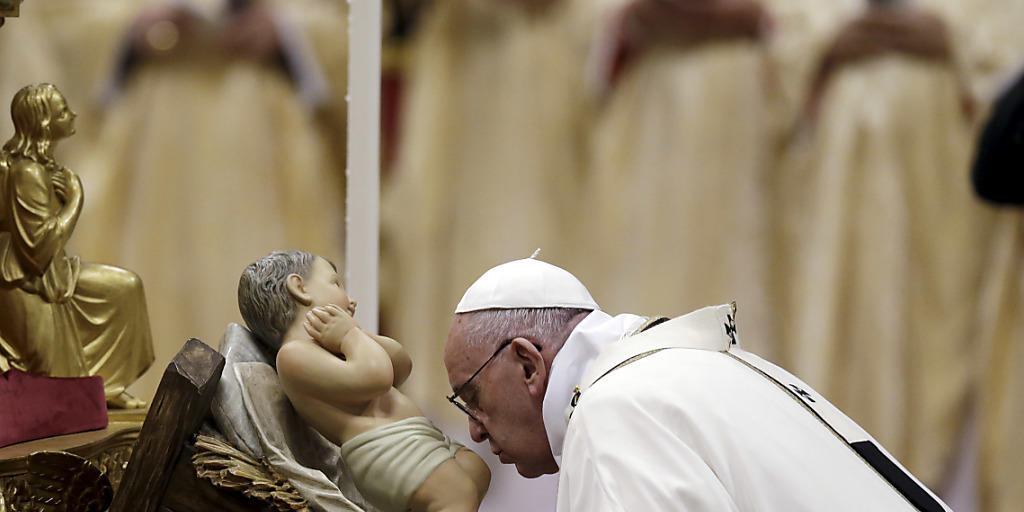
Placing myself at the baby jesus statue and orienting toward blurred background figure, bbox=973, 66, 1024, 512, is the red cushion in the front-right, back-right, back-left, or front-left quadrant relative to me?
back-left

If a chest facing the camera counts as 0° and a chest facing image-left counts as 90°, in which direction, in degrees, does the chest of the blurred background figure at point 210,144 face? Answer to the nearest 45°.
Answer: approximately 0°

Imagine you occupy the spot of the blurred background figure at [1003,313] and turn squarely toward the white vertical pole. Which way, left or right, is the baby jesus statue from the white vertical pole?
left

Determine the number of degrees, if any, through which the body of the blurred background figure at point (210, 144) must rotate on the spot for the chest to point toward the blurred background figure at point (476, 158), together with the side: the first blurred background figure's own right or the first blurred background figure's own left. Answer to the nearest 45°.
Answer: approximately 90° to the first blurred background figure's own left

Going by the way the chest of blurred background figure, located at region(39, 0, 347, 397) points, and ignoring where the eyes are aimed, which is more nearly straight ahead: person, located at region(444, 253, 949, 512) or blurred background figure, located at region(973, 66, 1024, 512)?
the person
